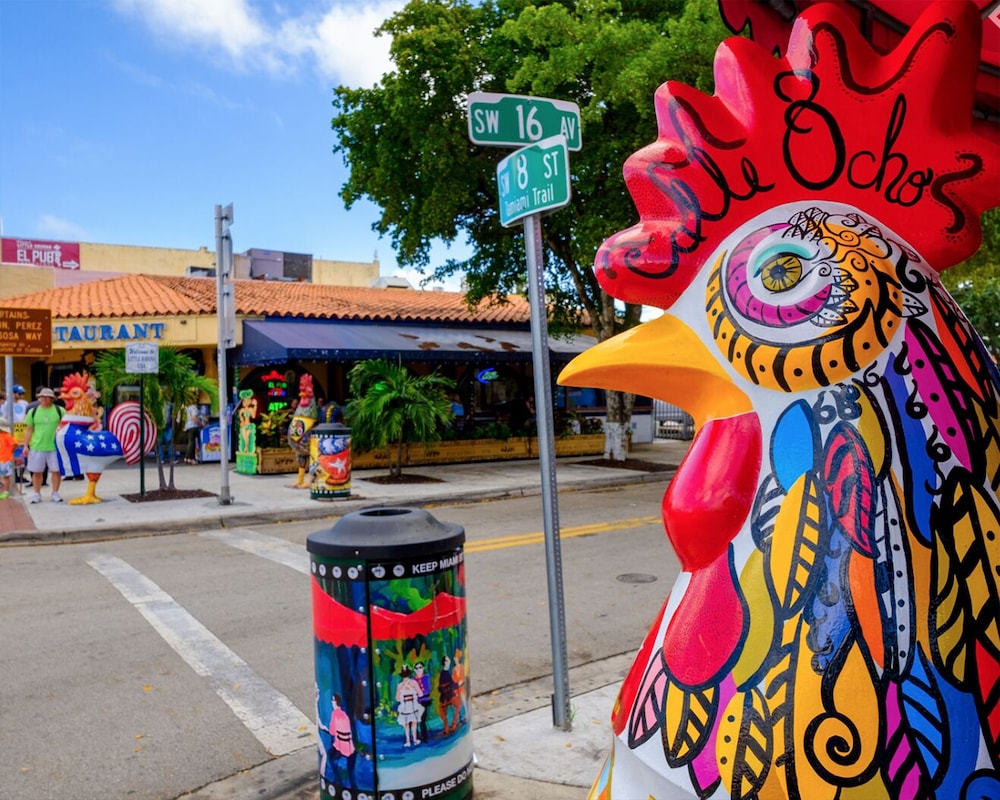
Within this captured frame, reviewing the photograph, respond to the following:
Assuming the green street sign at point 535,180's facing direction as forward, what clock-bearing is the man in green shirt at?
The man in green shirt is roughly at 3 o'clock from the green street sign.

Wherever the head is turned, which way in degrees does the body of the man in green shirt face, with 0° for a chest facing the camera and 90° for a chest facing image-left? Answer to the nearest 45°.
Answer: approximately 0°

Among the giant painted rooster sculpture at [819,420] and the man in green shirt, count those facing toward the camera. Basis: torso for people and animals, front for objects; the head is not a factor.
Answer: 1

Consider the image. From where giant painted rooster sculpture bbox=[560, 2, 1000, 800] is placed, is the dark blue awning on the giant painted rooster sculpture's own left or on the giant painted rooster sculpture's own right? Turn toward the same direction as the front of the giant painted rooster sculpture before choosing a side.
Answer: on the giant painted rooster sculpture's own right

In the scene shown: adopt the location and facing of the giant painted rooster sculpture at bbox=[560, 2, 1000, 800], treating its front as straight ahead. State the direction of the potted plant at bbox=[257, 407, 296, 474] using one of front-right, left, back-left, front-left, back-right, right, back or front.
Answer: front-right

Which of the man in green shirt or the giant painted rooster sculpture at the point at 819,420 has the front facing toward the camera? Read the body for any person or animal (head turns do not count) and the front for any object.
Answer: the man in green shirt

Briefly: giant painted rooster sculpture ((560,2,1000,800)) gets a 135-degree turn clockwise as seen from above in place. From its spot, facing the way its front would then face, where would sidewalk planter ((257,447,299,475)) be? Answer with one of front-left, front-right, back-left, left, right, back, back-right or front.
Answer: left

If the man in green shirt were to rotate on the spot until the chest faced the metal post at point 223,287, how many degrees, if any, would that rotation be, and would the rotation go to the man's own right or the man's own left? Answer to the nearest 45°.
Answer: approximately 45° to the man's own left

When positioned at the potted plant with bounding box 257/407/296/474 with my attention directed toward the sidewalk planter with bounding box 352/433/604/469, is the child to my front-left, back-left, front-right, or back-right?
back-right

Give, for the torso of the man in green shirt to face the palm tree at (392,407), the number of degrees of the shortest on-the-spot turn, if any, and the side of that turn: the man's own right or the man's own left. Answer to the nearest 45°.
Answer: approximately 90° to the man's own left

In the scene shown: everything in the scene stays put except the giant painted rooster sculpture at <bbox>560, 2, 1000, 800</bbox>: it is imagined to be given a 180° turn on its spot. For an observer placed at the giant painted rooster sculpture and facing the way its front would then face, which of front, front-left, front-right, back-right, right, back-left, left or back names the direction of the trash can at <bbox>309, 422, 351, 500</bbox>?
back-left

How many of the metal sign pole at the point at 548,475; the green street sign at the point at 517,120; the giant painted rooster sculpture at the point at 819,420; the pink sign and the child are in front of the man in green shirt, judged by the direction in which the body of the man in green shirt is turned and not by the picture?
3

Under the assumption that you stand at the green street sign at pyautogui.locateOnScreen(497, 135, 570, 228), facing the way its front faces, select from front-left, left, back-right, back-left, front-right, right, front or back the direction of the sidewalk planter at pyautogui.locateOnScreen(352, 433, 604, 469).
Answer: back-right

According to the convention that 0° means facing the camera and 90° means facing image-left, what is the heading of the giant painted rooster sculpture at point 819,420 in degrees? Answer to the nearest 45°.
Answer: approximately 90°

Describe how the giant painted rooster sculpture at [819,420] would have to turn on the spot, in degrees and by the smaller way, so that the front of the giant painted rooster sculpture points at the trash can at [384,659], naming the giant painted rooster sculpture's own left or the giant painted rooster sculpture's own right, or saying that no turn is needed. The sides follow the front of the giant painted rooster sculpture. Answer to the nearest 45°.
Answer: approximately 45° to the giant painted rooster sculpture's own right

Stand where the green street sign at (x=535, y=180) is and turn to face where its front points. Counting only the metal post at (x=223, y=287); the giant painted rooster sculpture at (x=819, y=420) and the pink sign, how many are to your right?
2

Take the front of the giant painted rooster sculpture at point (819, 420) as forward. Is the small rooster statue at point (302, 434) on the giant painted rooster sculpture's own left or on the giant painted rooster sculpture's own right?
on the giant painted rooster sculpture's own right
